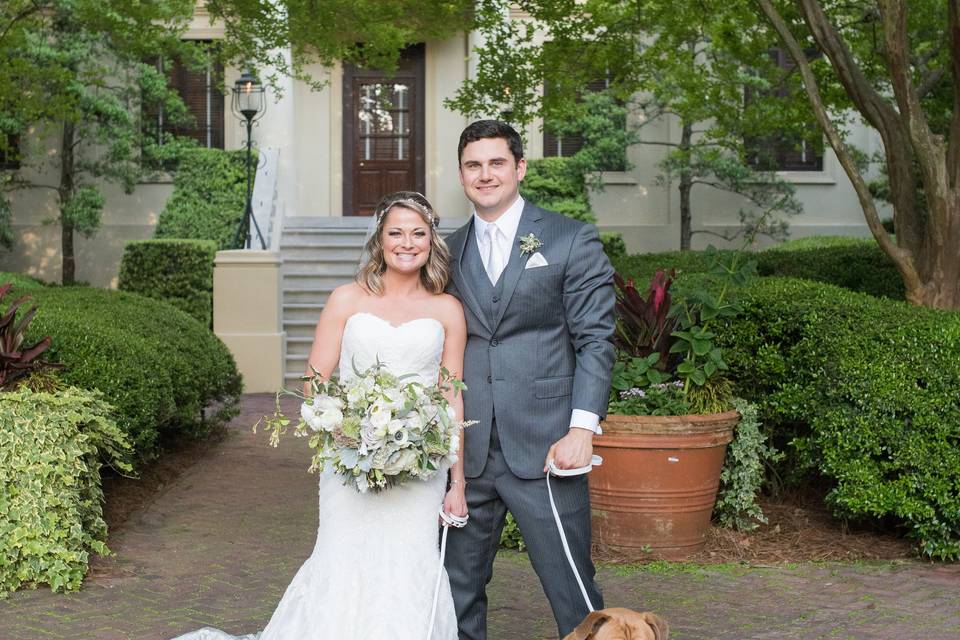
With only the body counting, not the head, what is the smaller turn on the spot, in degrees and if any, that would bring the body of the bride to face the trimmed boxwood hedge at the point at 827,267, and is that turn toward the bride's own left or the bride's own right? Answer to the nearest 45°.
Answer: approximately 135° to the bride's own left

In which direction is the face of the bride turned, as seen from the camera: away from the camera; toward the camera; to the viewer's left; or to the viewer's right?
toward the camera

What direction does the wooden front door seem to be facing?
toward the camera

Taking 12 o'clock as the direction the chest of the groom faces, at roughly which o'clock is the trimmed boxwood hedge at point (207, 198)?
The trimmed boxwood hedge is roughly at 4 o'clock from the groom.

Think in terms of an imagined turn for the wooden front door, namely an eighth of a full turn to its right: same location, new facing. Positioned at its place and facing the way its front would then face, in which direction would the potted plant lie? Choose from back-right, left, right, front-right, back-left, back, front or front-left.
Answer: front-left

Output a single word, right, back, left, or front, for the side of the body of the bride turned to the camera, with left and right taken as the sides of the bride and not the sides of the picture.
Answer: front

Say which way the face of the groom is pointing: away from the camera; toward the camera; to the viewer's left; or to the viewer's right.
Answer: toward the camera

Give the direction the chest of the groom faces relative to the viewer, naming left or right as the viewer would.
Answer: facing the viewer and to the left of the viewer
